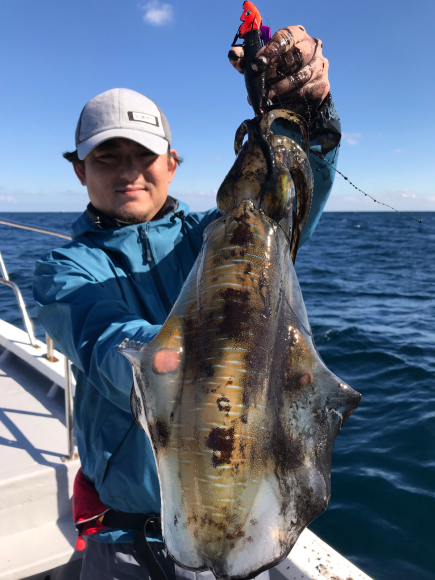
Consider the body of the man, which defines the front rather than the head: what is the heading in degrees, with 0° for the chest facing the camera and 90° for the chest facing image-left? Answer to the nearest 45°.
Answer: approximately 0°
